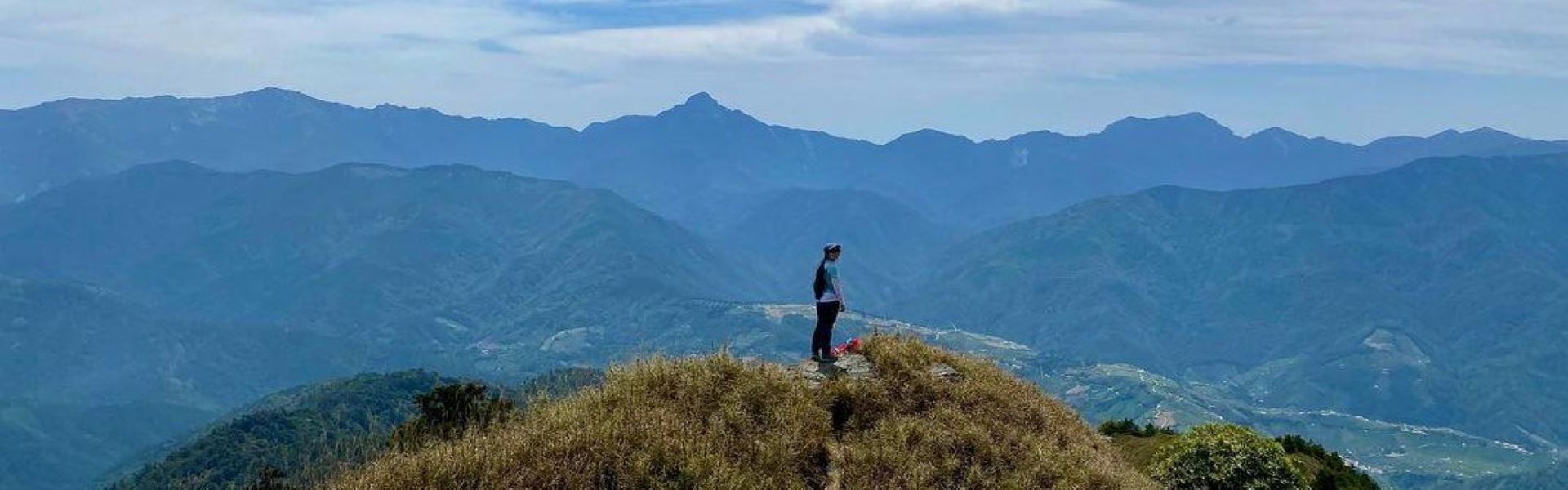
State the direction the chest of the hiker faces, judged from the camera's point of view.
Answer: to the viewer's right

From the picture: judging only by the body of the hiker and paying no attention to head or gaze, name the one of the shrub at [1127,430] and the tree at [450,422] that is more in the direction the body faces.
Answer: the shrub

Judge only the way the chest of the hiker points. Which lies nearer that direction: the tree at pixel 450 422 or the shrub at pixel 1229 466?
the shrub

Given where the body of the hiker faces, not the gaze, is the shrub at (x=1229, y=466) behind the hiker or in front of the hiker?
in front
